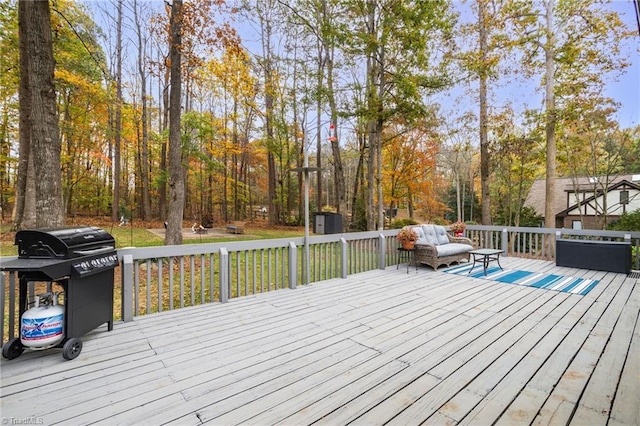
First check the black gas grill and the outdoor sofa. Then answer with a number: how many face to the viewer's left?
0

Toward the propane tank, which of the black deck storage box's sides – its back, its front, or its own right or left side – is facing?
front

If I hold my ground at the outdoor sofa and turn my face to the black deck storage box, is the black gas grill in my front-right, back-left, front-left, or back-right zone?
back-right

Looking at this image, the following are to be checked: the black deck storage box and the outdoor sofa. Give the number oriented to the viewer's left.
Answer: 0

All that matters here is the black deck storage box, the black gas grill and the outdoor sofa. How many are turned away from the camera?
0

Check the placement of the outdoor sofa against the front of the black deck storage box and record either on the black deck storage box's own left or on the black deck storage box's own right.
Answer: on the black deck storage box's own right

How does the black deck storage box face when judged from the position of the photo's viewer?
facing the viewer

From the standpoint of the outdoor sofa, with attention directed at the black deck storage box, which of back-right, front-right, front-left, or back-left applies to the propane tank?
back-right

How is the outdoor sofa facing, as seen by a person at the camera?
facing the viewer and to the right of the viewer
